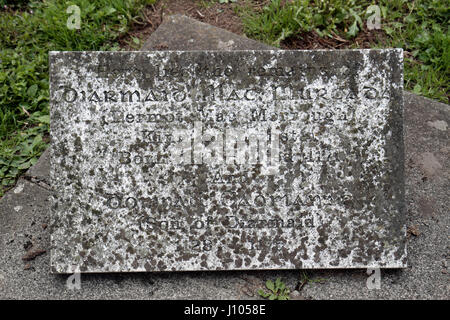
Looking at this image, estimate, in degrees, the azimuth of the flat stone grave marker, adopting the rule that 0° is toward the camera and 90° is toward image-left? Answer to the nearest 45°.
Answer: approximately 0°

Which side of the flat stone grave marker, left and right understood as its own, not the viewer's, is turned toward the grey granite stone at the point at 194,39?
back
